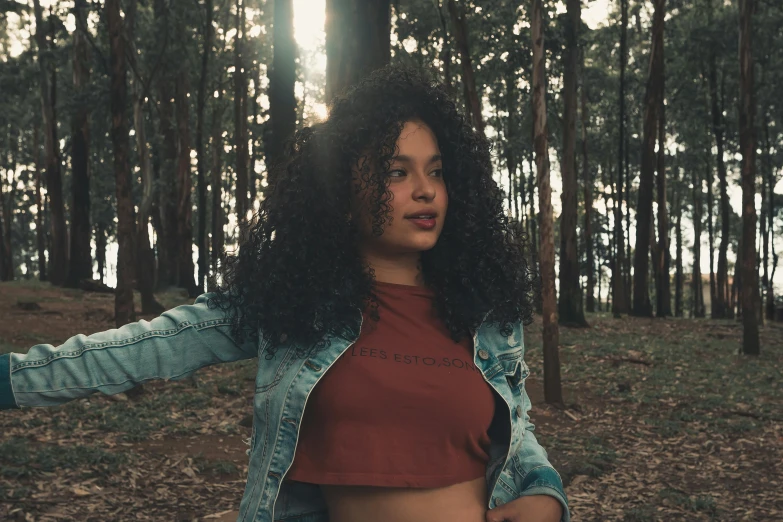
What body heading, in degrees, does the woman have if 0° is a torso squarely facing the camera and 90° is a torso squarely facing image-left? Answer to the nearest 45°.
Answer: approximately 315°

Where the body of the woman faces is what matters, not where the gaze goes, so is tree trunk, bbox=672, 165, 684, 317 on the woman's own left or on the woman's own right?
on the woman's own left

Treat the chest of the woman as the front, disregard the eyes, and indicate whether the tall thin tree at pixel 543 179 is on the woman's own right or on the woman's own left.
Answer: on the woman's own left

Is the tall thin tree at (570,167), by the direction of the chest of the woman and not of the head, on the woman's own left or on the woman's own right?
on the woman's own left
